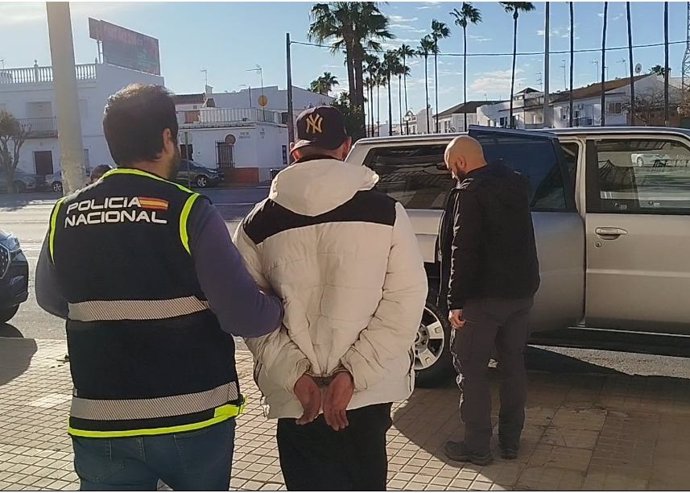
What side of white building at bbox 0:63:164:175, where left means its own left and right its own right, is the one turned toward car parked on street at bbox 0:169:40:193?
front

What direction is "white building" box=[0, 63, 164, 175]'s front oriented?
toward the camera

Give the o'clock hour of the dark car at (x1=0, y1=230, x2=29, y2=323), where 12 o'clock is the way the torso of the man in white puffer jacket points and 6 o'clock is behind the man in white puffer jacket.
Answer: The dark car is roughly at 11 o'clock from the man in white puffer jacket.

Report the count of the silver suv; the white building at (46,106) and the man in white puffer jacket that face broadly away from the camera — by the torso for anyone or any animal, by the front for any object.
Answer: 1

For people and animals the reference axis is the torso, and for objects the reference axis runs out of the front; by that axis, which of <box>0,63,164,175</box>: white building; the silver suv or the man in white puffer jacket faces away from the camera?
the man in white puffer jacket

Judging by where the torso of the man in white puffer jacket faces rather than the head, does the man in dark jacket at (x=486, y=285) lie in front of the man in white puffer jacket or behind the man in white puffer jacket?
in front

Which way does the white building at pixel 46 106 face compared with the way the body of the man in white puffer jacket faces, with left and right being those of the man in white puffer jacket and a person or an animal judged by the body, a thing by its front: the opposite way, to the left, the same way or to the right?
the opposite way

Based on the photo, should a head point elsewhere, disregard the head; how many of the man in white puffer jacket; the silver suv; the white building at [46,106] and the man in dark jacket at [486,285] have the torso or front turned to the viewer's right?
1

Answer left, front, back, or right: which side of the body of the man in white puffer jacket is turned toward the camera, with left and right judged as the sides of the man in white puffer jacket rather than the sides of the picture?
back

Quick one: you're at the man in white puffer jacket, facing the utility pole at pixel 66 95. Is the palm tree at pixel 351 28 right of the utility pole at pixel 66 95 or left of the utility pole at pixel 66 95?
right

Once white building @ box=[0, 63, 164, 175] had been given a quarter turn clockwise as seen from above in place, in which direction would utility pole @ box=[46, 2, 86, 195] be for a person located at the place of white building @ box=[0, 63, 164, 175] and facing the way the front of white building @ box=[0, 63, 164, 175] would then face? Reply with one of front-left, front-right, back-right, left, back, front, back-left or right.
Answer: left

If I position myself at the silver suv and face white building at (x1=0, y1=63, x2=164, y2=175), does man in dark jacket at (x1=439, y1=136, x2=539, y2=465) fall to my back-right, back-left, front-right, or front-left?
back-left

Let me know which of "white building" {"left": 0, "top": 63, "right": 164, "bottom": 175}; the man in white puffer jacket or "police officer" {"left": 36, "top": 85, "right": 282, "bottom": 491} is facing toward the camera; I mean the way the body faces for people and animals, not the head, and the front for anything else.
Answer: the white building

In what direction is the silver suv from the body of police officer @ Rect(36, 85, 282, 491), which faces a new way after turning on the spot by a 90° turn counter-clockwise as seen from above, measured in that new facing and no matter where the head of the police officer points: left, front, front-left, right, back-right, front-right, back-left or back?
right

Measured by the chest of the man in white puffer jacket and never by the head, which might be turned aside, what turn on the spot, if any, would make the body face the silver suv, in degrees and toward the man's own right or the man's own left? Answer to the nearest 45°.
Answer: approximately 45° to the man's own right

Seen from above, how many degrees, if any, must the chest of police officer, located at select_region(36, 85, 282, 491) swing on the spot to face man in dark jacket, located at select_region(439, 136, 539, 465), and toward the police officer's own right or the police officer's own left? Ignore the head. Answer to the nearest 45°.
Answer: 0° — they already face them

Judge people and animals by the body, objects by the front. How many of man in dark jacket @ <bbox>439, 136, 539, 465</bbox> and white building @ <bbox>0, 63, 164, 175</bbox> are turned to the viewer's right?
0

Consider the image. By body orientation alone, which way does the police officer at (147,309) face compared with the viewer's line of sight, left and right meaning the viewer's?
facing away from the viewer and to the right of the viewer

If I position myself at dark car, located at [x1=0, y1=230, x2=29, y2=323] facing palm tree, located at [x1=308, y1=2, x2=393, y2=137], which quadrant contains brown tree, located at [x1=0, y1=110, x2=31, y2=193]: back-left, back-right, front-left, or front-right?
front-left
